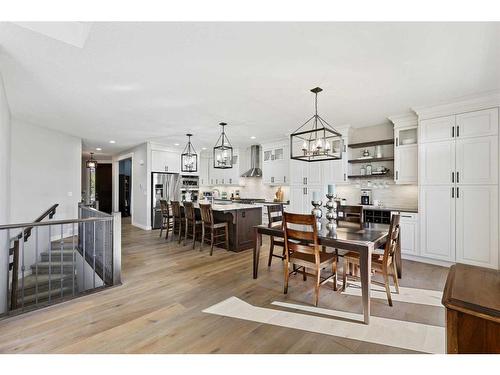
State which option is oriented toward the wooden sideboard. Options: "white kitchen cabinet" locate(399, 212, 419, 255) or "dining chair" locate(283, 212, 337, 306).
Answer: the white kitchen cabinet

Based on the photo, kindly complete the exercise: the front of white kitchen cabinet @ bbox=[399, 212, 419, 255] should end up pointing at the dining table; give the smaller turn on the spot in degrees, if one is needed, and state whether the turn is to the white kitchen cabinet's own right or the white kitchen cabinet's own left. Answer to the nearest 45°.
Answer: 0° — it already faces it

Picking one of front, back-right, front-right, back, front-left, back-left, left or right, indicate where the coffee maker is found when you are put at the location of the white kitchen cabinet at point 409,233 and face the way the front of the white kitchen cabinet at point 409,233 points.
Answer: back-right

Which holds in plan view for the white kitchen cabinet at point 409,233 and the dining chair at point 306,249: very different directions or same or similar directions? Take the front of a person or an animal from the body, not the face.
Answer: very different directions

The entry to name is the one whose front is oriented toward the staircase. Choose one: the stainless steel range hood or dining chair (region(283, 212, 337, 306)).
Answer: the stainless steel range hood

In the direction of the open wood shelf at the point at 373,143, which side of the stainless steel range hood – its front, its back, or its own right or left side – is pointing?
left

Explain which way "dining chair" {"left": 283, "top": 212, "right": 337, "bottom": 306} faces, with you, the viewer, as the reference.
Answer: facing away from the viewer and to the right of the viewer

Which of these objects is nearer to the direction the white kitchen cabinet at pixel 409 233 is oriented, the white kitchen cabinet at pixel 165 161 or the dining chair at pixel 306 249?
the dining chair

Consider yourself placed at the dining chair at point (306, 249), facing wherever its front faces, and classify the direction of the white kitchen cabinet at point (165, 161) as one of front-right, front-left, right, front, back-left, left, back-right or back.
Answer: left

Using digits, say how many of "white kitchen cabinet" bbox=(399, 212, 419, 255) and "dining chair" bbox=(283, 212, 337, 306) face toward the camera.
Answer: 1

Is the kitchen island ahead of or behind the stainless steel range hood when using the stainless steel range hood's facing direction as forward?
ahead
